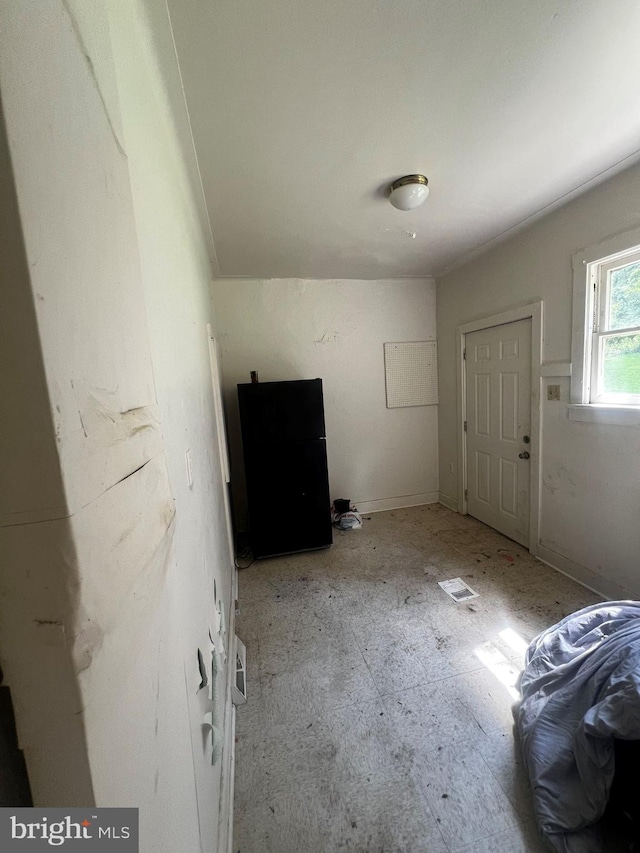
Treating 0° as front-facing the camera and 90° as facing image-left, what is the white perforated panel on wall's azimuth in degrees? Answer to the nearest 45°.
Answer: approximately 0°

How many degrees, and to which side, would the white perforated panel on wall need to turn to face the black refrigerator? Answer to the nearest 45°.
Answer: approximately 45° to its right

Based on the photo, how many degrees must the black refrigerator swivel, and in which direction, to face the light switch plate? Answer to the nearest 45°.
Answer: approximately 90° to its left

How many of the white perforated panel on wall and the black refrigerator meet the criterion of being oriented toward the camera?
2

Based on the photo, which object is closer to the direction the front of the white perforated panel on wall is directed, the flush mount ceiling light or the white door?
the flush mount ceiling light

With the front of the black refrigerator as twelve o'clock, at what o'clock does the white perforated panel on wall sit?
The white perforated panel on wall is roughly at 8 o'clock from the black refrigerator.

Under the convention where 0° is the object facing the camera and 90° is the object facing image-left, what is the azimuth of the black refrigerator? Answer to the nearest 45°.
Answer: approximately 0°
